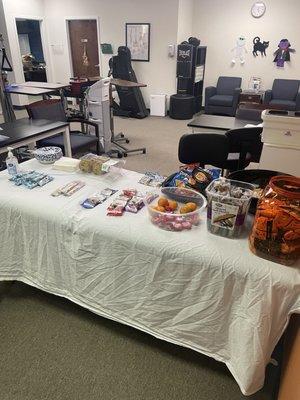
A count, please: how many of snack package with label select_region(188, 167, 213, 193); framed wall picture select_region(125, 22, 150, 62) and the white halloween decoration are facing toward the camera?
3

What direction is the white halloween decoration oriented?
toward the camera

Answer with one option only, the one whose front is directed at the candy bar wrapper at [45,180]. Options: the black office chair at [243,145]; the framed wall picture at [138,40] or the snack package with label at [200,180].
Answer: the framed wall picture

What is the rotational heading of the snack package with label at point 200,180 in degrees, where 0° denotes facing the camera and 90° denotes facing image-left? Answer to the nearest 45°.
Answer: approximately 0°

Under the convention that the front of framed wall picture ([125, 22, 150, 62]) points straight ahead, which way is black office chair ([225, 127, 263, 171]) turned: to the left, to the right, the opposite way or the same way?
the opposite way

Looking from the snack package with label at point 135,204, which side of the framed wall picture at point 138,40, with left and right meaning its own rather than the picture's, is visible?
front

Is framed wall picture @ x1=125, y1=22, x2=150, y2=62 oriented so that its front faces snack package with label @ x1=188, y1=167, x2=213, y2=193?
yes

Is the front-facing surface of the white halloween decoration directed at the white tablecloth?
yes

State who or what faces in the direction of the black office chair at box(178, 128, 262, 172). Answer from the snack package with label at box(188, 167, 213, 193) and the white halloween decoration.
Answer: the white halloween decoration

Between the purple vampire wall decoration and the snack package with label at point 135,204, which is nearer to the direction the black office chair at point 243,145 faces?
the purple vampire wall decoration

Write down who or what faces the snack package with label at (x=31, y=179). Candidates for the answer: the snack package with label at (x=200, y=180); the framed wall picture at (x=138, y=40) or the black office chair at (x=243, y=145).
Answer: the framed wall picture

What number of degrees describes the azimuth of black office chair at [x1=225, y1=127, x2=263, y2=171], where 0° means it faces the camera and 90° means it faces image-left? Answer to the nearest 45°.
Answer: approximately 135°

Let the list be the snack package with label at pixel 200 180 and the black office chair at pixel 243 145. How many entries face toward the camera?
1

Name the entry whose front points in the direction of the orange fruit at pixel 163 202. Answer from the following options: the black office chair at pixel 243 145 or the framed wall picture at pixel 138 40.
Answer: the framed wall picture

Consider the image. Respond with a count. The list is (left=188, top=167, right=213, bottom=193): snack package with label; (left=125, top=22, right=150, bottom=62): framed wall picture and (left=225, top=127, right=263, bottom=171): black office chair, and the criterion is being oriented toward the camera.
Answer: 2

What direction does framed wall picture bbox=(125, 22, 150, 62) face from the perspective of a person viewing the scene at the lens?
facing the viewer

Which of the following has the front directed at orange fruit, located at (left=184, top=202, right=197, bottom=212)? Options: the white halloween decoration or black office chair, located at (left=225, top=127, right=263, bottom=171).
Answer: the white halloween decoration

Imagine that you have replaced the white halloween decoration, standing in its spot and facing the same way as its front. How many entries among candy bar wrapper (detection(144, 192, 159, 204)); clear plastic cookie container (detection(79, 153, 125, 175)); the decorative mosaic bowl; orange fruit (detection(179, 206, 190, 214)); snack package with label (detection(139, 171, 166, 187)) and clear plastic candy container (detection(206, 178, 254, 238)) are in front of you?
6

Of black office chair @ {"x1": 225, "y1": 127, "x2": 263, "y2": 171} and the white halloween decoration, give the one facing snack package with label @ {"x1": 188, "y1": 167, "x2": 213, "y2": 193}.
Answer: the white halloween decoration
